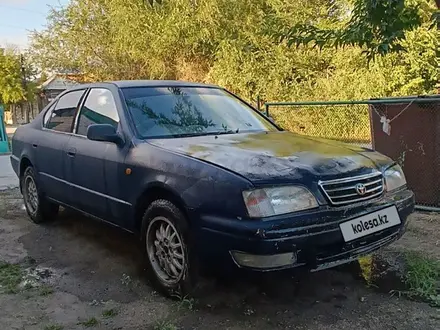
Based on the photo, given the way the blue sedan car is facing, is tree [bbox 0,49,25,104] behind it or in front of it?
behind

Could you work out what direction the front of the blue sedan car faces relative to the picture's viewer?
facing the viewer and to the right of the viewer

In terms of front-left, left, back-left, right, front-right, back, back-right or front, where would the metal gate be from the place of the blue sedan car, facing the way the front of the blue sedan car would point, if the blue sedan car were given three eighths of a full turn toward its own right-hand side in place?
back-right
